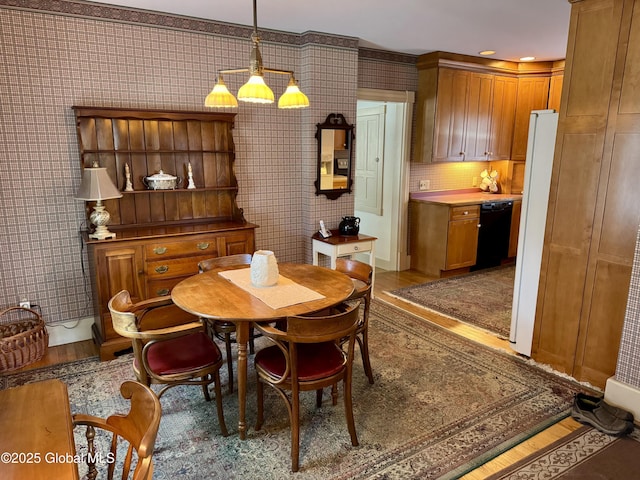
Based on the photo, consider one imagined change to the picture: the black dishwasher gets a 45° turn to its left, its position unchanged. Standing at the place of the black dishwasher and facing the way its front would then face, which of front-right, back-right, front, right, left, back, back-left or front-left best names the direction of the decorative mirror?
back-right

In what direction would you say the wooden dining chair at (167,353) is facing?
to the viewer's right

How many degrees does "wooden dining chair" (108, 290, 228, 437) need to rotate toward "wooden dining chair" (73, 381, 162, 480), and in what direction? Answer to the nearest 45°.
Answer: approximately 90° to its right

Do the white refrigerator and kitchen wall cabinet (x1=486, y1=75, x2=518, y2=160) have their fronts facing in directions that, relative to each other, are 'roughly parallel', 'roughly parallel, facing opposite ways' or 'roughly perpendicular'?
roughly perpendicular

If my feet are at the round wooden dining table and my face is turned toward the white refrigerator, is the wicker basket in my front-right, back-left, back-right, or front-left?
back-left

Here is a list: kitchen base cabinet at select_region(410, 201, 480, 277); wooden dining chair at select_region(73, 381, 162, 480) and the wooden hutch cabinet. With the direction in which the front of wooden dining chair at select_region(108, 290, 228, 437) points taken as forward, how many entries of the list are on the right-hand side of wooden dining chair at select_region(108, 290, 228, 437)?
1

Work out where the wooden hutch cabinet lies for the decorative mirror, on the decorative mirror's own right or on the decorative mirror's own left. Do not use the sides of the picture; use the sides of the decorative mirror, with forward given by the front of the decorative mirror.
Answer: on the decorative mirror's own right

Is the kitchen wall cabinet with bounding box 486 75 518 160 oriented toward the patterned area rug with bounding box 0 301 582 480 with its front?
yes

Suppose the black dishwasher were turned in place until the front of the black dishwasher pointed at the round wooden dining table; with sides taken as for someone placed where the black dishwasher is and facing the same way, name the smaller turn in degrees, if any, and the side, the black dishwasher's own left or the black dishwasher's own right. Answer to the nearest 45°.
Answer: approximately 45° to the black dishwasher's own right

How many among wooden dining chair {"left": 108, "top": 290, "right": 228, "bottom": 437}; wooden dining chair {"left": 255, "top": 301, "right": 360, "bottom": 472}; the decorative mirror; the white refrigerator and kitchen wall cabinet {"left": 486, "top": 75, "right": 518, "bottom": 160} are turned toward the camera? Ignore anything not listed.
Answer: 2

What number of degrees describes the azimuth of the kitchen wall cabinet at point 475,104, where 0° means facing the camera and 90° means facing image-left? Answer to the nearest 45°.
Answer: approximately 315°
